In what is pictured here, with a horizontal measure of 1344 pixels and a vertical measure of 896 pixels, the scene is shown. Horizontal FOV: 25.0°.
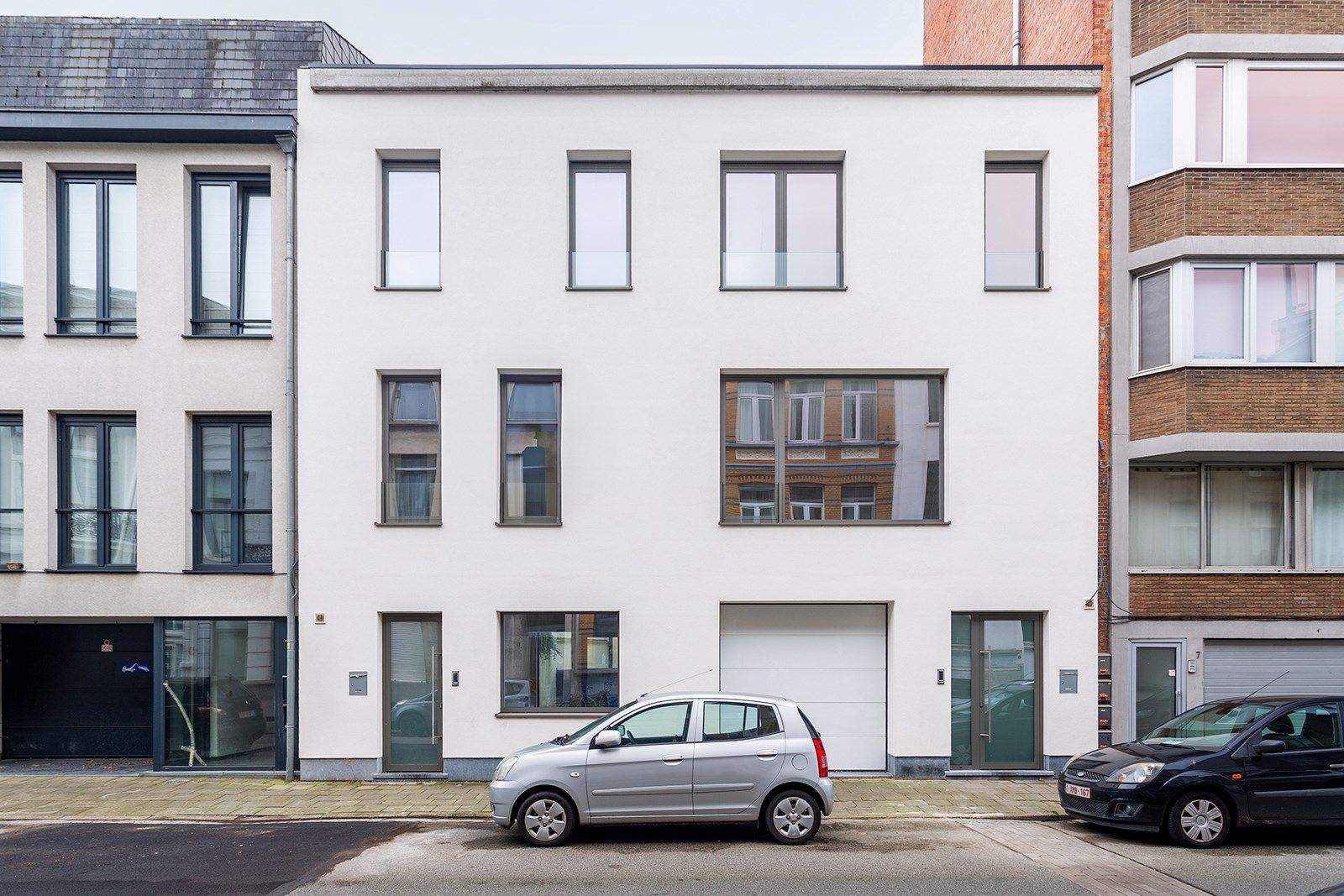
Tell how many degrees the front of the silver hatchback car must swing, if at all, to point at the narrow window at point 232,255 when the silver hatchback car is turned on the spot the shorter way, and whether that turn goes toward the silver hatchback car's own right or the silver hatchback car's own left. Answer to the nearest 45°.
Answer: approximately 45° to the silver hatchback car's own right

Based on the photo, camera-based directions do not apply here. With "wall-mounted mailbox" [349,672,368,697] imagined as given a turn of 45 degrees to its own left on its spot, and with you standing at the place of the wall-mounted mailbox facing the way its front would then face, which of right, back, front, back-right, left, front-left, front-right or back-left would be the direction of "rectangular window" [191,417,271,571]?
back

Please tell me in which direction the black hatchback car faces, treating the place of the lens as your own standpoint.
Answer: facing the viewer and to the left of the viewer

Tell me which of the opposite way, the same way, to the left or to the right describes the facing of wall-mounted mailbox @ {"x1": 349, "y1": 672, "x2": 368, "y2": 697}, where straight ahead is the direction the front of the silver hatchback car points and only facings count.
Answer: to the left

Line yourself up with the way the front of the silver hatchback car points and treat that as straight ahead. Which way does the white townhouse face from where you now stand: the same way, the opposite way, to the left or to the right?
to the left

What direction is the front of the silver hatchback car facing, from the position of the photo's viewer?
facing to the left of the viewer

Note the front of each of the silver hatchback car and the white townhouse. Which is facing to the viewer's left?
the silver hatchback car

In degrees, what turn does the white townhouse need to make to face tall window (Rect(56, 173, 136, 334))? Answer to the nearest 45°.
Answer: approximately 90° to its right

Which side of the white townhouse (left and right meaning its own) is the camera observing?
front

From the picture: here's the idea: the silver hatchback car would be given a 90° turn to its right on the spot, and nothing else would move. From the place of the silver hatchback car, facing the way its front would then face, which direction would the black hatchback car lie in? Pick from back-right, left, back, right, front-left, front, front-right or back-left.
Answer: right
